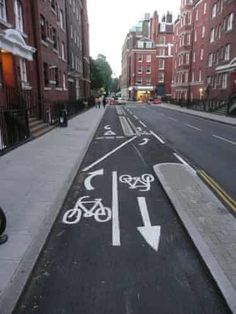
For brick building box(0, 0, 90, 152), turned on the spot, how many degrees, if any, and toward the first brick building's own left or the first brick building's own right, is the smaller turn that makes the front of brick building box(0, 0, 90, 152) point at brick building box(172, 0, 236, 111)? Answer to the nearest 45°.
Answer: approximately 45° to the first brick building's own left

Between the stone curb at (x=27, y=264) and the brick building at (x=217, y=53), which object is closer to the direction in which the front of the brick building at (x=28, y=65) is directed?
the brick building

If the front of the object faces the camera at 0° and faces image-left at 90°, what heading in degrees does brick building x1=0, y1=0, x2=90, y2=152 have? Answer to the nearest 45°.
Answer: approximately 270°

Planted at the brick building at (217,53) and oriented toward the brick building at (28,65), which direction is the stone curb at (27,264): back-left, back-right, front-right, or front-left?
front-left
